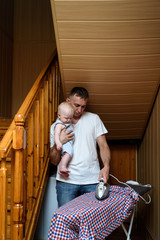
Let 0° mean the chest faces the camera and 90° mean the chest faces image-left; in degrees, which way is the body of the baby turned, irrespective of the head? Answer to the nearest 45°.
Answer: approximately 315°

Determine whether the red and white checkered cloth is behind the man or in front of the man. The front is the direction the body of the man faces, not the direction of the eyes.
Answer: in front

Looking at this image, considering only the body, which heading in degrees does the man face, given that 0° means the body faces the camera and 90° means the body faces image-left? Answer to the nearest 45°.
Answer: approximately 0°
